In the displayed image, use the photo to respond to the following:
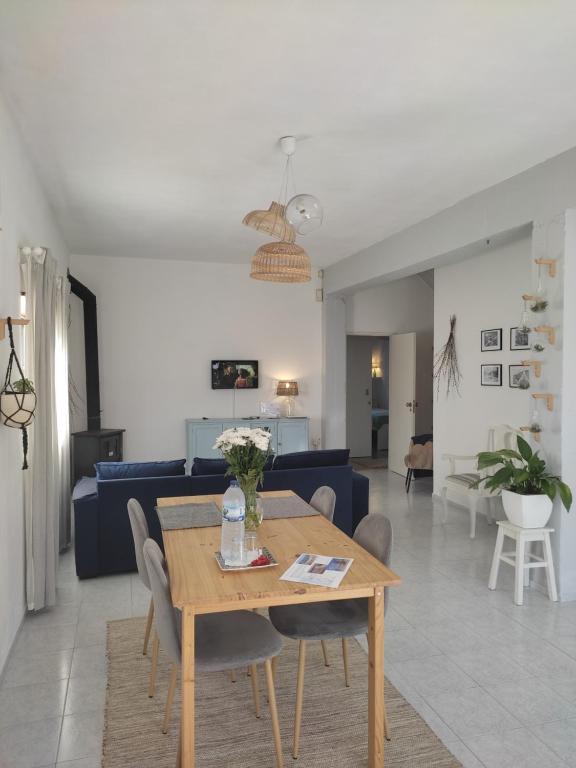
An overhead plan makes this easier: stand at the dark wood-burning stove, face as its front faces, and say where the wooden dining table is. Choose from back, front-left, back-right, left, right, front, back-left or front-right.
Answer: front-right

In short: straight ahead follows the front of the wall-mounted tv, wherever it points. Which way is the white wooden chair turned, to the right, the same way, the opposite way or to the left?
to the right

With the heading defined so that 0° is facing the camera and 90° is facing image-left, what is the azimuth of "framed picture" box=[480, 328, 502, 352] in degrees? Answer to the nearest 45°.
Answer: approximately 45°

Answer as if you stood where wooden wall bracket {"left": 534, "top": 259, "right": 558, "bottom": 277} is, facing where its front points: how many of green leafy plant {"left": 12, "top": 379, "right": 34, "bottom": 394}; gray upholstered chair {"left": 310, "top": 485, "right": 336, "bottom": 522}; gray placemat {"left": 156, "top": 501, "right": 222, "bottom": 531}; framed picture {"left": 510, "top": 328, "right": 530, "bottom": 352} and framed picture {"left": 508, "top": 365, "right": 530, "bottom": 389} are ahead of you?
3

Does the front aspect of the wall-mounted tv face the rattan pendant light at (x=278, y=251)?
yes

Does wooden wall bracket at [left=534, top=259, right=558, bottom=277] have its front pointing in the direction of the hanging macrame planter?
yes

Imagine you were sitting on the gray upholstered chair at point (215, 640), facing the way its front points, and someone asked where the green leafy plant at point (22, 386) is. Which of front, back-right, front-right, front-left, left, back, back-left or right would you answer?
back-left

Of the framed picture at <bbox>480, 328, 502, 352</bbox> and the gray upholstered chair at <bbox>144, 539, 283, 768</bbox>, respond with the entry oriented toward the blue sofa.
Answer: the framed picture

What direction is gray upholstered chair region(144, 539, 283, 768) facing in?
to the viewer's right

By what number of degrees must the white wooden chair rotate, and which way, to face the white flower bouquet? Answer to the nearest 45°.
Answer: approximately 45° to its left

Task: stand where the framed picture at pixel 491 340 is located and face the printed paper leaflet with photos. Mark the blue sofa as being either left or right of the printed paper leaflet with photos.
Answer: right

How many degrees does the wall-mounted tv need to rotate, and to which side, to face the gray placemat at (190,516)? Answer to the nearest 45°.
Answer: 0° — it already faces it

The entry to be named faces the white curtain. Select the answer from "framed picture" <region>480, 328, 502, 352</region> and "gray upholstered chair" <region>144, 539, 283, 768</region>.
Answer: the framed picture

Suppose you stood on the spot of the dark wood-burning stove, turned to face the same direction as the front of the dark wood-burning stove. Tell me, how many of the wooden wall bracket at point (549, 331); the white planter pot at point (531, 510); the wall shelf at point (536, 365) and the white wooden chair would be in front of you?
4

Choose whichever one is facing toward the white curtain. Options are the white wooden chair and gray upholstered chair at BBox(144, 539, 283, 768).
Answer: the white wooden chair

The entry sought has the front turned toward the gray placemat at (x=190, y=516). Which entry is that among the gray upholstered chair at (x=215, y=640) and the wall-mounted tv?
the wall-mounted tv

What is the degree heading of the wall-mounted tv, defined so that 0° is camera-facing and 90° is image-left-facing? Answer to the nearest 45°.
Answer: approximately 0°
